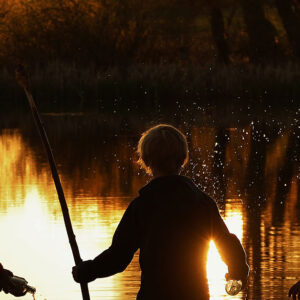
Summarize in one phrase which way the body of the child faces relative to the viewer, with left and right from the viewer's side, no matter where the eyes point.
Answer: facing away from the viewer
